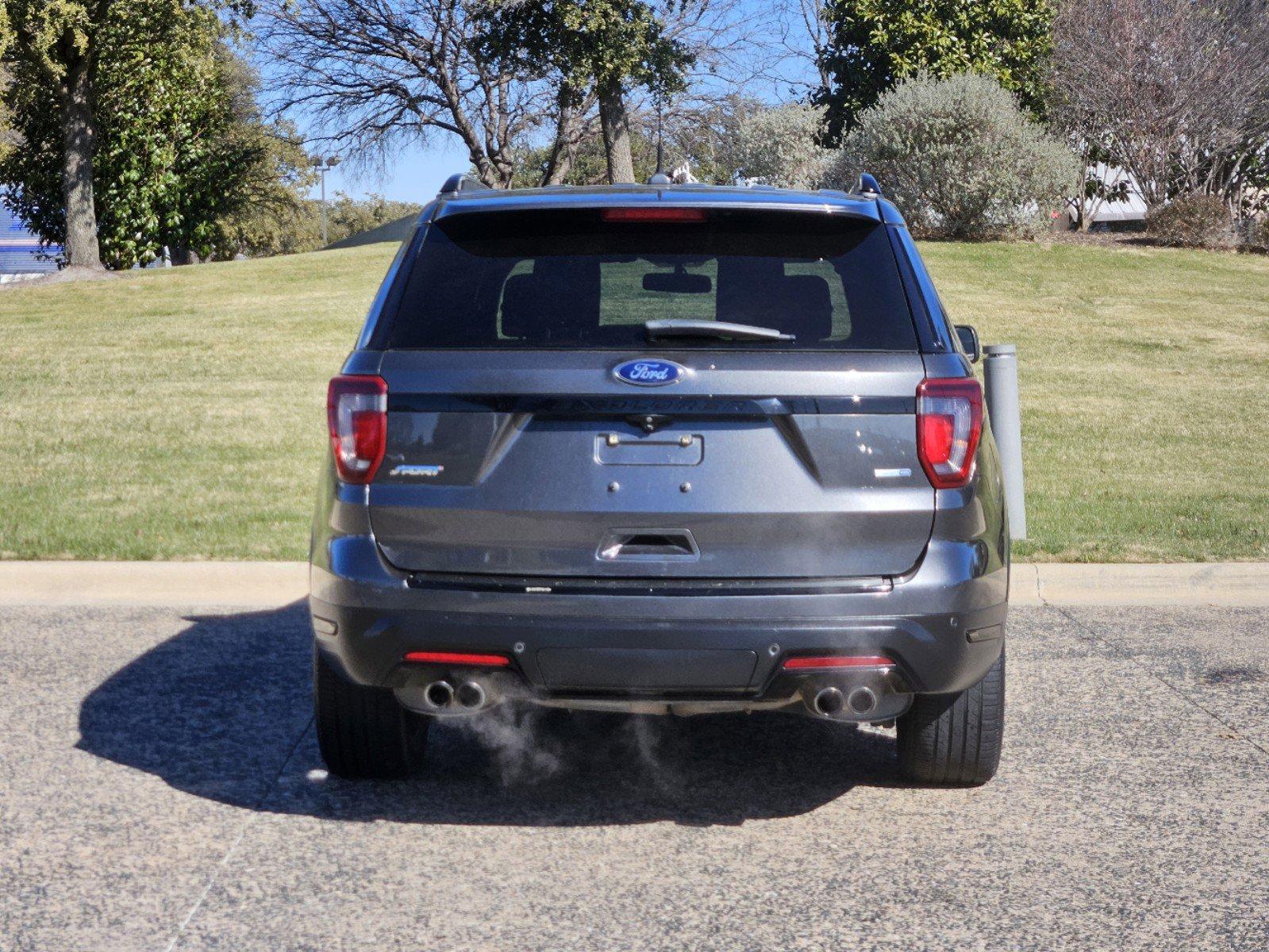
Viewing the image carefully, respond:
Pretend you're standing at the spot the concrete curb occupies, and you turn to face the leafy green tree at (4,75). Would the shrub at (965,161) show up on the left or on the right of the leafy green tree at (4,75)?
right

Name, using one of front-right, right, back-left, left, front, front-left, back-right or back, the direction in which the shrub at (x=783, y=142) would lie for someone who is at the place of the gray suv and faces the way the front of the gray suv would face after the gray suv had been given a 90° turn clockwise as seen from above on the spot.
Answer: left

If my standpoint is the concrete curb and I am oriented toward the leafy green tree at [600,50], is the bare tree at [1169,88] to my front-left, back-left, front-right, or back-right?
front-right

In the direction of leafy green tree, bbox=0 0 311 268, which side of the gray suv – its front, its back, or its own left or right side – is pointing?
front

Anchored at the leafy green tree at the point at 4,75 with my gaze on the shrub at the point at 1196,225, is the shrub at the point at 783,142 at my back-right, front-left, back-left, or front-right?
front-left

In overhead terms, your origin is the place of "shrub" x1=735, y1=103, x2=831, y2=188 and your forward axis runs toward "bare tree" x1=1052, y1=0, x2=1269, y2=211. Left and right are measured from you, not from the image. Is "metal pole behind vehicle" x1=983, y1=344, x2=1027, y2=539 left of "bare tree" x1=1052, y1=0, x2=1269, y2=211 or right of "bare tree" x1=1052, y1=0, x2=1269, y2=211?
right

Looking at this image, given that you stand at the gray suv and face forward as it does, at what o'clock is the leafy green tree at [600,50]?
The leafy green tree is roughly at 12 o'clock from the gray suv.

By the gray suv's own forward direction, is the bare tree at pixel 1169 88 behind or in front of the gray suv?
in front

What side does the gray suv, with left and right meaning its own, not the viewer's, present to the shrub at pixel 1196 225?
front

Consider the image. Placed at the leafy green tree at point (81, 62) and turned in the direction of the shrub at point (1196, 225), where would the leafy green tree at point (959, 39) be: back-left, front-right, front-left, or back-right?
front-left

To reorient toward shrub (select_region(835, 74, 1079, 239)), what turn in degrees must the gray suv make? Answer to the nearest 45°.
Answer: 0° — it already faces it

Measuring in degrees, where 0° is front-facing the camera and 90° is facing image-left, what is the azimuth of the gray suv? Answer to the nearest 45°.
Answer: approximately 180°

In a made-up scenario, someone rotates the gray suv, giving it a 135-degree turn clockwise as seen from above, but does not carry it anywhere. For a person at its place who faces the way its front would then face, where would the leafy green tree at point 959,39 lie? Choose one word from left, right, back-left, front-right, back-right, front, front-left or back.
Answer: back-left

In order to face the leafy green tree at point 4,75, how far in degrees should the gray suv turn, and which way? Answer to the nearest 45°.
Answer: approximately 45° to its left
